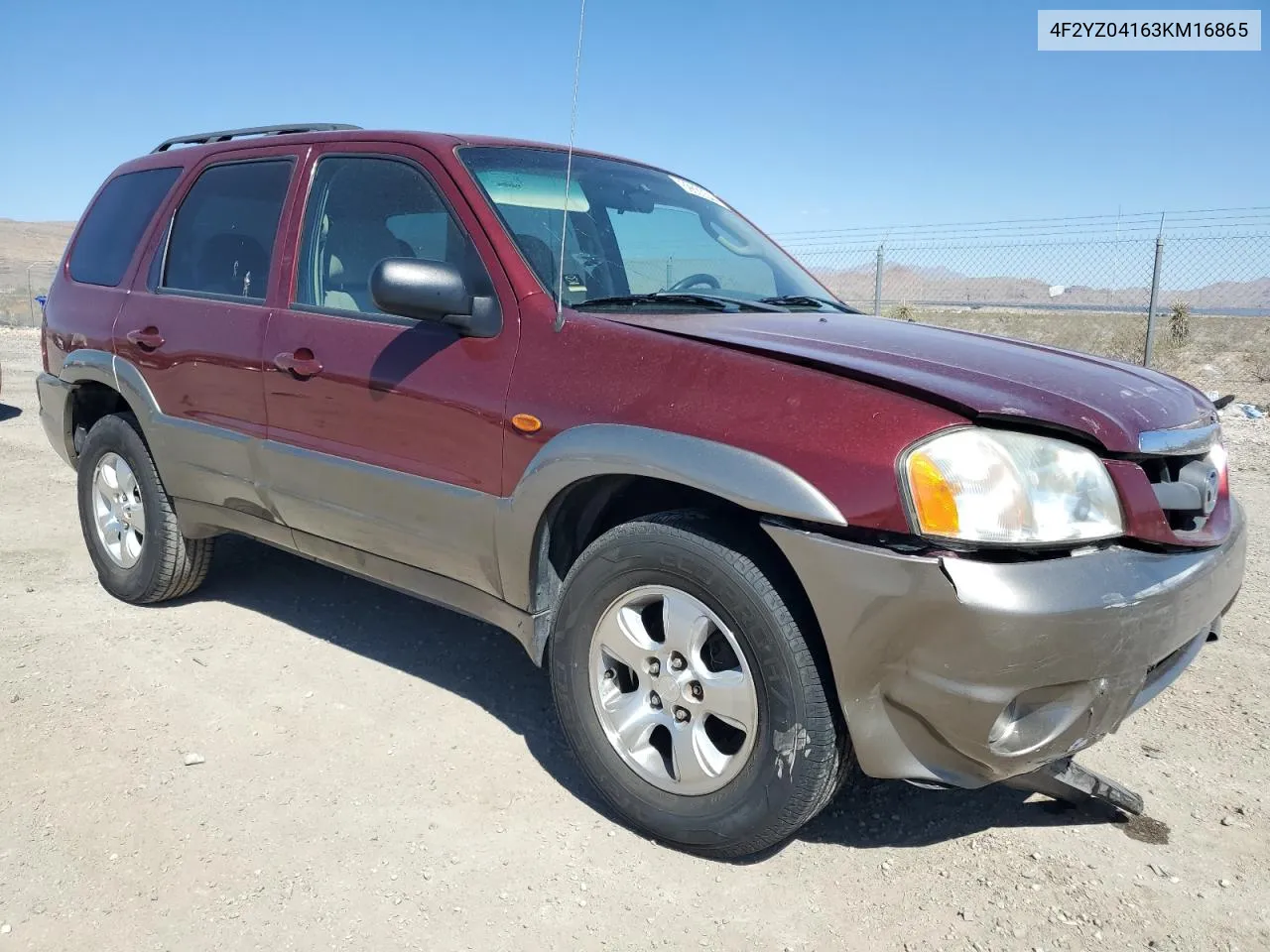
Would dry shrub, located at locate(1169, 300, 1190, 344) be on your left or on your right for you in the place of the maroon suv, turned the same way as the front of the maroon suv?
on your left

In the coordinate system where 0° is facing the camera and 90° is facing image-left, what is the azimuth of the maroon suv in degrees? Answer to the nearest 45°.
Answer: approximately 315°
